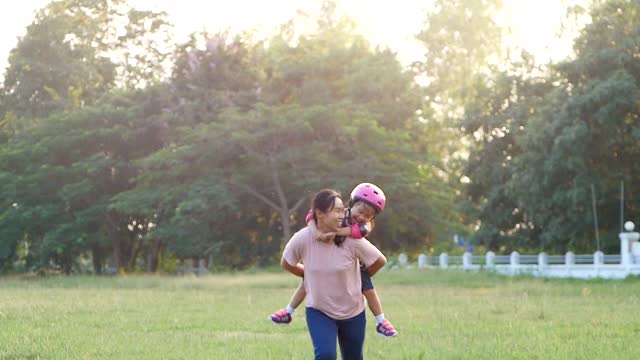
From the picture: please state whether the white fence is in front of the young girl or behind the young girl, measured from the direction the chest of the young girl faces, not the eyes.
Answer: behind

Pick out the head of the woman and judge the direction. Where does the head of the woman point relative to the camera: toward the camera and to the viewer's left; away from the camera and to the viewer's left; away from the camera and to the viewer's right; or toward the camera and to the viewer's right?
toward the camera and to the viewer's right

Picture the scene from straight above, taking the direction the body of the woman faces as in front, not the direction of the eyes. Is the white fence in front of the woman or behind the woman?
behind

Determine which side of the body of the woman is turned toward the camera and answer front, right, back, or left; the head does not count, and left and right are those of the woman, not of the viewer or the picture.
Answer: front

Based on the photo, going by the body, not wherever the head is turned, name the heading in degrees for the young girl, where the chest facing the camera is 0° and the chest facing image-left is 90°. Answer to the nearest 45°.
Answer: approximately 0°
